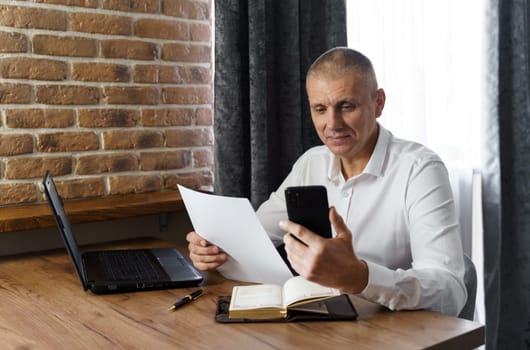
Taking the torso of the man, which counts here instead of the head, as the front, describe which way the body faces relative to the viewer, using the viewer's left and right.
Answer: facing the viewer and to the left of the viewer

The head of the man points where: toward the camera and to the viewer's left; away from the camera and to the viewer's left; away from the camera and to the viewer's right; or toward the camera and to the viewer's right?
toward the camera and to the viewer's left

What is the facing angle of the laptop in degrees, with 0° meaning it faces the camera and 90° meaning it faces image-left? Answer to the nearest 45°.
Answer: approximately 270°

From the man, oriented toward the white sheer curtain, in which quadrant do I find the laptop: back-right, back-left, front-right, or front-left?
back-left

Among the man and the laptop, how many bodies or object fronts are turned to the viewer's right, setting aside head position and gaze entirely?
1

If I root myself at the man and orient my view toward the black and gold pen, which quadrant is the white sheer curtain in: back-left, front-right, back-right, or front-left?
back-right
